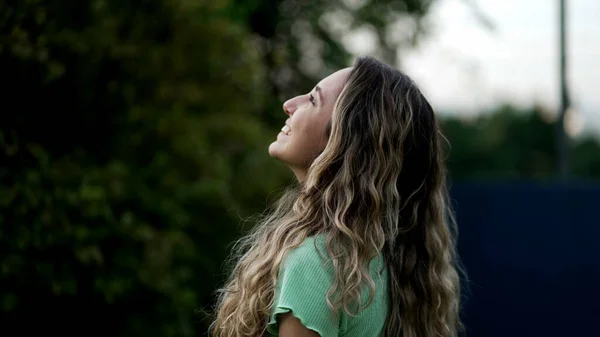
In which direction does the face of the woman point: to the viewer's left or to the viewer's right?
to the viewer's left

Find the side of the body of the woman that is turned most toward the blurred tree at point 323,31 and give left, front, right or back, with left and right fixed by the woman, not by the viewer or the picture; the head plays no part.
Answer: right

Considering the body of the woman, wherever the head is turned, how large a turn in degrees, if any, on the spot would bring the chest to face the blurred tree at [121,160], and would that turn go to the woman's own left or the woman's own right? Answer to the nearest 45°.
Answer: approximately 45° to the woman's own right

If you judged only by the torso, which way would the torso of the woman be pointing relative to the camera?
to the viewer's left

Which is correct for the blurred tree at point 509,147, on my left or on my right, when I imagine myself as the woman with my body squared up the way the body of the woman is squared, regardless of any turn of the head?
on my right
